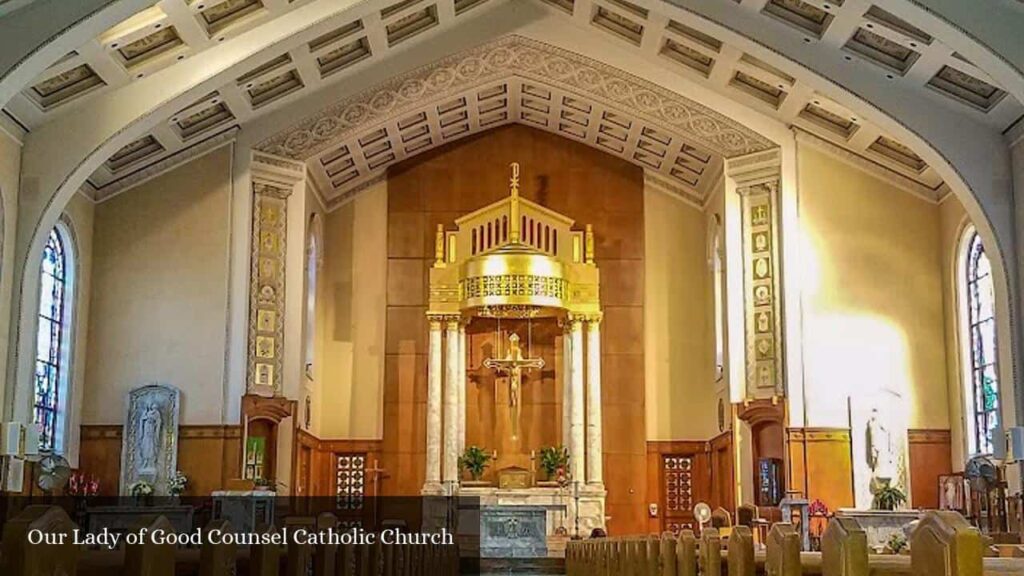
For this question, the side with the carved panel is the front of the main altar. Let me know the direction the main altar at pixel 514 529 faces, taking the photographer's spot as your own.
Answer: facing the viewer

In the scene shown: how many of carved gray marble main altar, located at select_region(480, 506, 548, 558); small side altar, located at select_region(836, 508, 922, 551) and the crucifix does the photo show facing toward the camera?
3

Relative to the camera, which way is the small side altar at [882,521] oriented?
toward the camera

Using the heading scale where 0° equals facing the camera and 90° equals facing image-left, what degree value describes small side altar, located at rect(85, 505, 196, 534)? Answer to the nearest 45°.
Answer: approximately 0°

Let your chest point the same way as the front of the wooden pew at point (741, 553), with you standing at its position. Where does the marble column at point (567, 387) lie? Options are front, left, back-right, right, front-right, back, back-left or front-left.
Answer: front

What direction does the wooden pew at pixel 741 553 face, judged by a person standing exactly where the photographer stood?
facing away from the viewer

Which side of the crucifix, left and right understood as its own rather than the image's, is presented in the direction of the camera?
front

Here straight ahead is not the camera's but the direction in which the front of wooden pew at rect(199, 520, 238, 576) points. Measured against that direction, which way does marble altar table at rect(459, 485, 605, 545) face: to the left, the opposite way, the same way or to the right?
the opposite way

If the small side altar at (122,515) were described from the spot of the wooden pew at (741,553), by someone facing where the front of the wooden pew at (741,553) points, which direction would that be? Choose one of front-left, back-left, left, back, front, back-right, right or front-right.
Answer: front-left

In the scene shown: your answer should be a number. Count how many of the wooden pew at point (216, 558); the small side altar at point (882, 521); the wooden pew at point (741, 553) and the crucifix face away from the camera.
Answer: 2

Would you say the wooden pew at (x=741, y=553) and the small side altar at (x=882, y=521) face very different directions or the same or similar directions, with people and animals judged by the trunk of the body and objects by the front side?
very different directions

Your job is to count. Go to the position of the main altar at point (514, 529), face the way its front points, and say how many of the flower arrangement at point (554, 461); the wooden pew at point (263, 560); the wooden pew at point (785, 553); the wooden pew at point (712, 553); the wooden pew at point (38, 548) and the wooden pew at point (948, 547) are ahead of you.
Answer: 5

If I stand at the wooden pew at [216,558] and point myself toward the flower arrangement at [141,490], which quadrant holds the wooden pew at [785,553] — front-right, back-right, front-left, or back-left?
back-right

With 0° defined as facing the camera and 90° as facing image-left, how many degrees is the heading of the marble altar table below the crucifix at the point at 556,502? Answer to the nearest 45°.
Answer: approximately 0°

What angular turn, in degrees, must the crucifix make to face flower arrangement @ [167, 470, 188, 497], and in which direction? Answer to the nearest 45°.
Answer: approximately 45° to its right

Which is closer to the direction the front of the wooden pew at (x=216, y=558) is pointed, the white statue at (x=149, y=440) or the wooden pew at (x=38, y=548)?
the white statue

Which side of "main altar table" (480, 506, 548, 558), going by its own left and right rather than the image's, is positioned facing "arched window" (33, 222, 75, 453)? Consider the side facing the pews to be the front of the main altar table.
right

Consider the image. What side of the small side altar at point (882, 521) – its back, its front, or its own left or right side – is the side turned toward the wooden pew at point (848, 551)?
front

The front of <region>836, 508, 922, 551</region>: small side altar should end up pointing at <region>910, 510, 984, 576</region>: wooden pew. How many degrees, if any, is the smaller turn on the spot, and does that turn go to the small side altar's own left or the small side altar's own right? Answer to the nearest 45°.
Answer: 0° — it already faces it

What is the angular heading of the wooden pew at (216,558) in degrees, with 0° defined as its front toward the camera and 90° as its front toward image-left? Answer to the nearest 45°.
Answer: approximately 180°

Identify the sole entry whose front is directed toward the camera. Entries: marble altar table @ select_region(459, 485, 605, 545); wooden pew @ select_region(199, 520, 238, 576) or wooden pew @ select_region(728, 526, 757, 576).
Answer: the marble altar table
